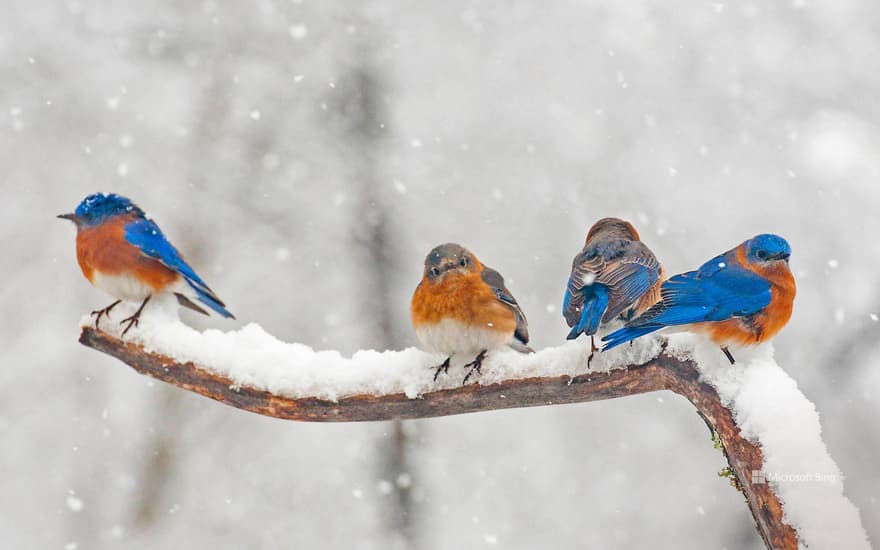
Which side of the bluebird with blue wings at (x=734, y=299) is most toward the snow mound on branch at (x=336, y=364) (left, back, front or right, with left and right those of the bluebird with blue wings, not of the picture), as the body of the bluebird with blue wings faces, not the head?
back

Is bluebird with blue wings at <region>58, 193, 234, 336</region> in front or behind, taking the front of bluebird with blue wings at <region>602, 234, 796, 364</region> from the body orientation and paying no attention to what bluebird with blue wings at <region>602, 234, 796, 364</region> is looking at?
behind

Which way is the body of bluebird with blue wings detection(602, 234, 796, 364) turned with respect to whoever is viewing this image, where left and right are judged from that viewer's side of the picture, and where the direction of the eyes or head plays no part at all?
facing to the right of the viewer

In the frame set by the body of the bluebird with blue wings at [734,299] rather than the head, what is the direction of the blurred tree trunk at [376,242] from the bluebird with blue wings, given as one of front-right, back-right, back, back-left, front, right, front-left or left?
back-left
